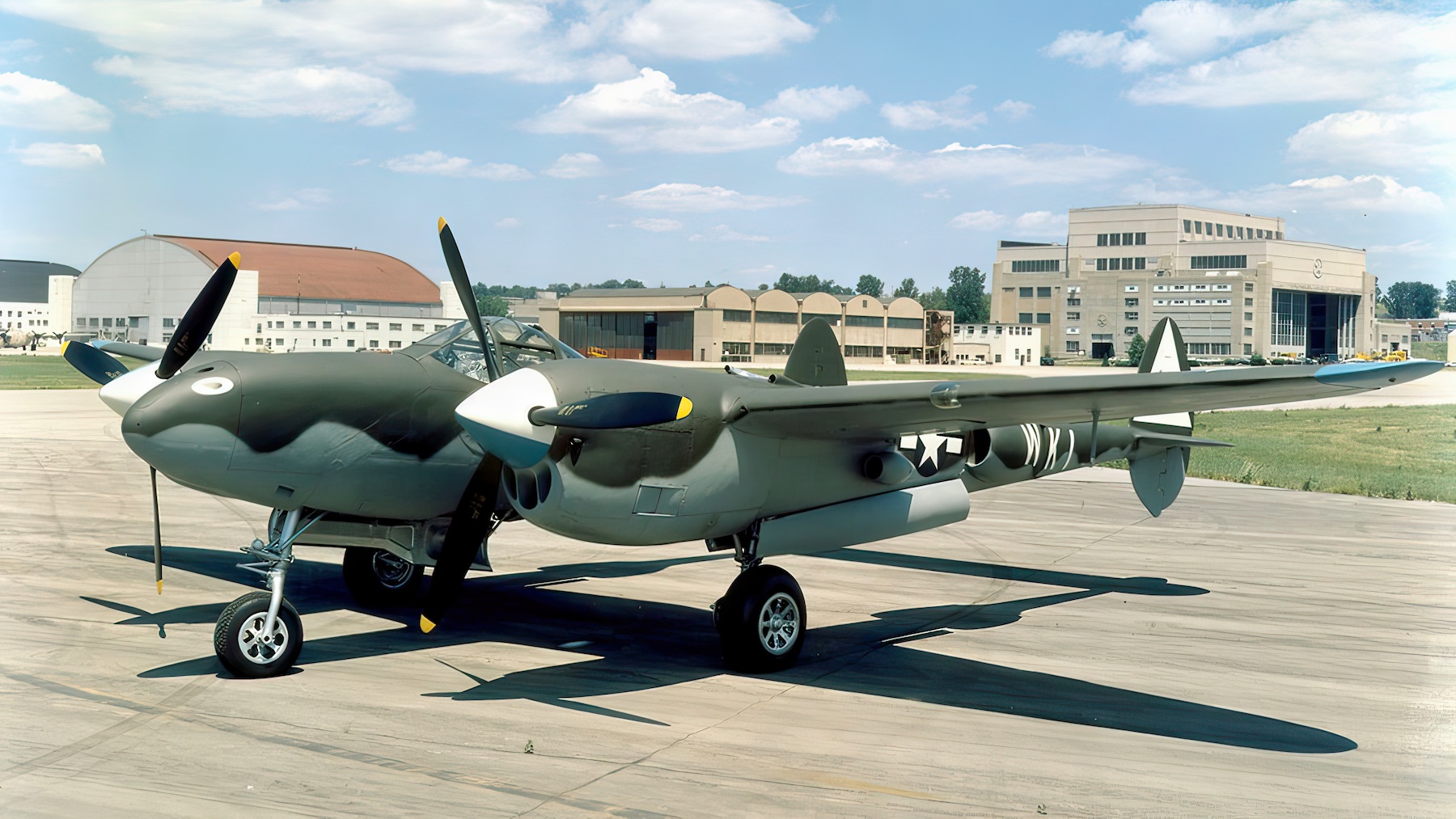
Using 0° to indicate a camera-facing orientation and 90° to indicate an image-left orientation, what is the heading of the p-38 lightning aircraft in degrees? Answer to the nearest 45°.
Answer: approximately 45°
